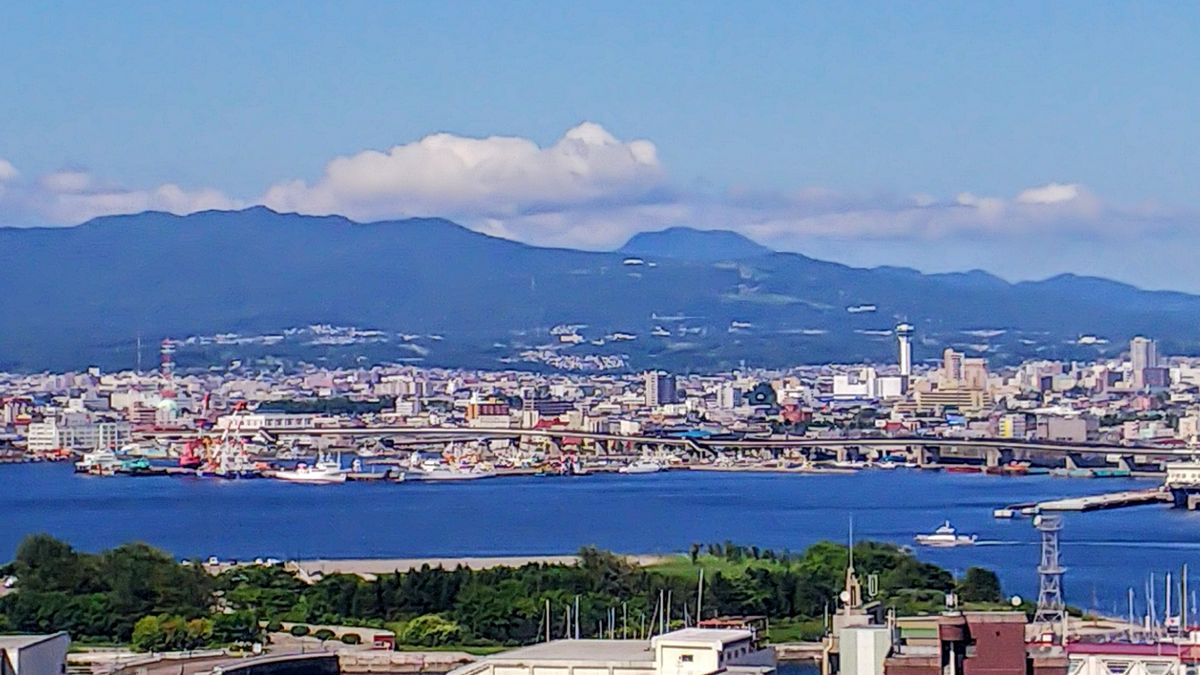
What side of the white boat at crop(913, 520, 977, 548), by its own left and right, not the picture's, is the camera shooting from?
left

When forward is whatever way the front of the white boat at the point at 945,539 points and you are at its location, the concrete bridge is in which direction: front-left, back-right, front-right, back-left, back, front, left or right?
right

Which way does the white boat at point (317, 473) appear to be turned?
to the viewer's left

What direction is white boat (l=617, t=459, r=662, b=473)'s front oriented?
to the viewer's left

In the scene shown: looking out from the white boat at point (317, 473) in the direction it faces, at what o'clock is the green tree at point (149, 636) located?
The green tree is roughly at 9 o'clock from the white boat.

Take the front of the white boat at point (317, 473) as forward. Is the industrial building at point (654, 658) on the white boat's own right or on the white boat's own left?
on the white boat's own left

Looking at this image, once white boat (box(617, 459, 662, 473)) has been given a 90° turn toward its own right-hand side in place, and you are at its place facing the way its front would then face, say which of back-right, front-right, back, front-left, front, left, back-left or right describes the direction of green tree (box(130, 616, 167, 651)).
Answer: back

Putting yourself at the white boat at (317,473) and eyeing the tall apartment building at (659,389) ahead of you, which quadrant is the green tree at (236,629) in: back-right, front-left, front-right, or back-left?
back-right
